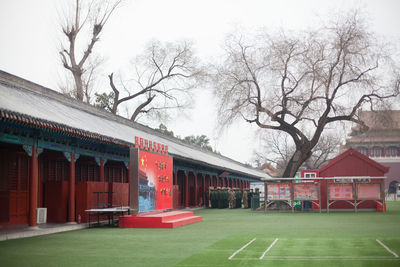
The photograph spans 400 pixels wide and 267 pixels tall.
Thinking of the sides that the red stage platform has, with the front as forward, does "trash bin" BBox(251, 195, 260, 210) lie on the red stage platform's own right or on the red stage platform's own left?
on the red stage platform's own left

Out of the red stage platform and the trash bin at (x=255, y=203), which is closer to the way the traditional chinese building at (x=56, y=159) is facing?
the red stage platform

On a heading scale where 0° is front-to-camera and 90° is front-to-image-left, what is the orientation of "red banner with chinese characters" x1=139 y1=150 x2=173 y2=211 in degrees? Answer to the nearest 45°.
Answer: approximately 315°

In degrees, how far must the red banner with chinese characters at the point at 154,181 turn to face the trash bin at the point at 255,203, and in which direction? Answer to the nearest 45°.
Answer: approximately 90° to its left

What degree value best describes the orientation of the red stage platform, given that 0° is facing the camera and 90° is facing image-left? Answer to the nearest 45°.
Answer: approximately 315°

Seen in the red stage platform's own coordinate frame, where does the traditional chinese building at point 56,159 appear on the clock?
The traditional chinese building is roughly at 5 o'clock from the red stage platform.
